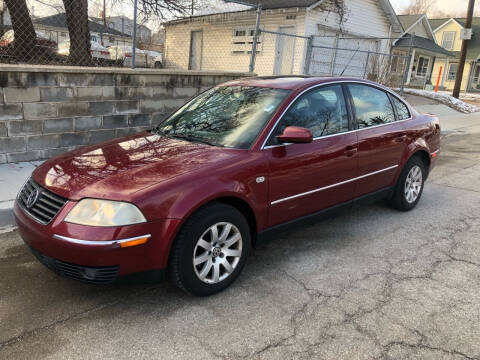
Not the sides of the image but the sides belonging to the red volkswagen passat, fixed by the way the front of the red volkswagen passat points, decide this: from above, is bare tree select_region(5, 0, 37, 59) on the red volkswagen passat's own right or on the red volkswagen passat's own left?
on the red volkswagen passat's own right

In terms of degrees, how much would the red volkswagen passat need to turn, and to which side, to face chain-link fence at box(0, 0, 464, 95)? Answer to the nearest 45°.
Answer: approximately 135° to its right

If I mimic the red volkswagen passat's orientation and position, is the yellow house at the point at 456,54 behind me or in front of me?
behind

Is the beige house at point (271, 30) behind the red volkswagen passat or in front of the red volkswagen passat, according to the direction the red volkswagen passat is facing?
behind

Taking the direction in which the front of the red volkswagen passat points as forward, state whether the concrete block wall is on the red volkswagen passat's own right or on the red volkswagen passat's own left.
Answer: on the red volkswagen passat's own right

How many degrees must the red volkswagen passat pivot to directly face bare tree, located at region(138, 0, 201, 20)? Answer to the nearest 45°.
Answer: approximately 135° to its right

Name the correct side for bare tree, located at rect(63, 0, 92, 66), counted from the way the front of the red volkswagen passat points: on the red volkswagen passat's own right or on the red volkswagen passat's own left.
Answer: on the red volkswagen passat's own right

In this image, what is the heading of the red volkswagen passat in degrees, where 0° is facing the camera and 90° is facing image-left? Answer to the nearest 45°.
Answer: approximately 45°

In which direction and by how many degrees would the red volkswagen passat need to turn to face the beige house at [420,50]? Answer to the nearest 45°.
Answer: approximately 180°
